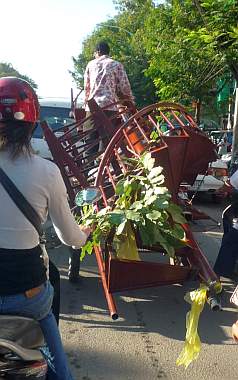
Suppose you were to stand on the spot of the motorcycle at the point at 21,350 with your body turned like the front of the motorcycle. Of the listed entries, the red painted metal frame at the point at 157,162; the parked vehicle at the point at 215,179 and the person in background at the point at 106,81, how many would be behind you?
0

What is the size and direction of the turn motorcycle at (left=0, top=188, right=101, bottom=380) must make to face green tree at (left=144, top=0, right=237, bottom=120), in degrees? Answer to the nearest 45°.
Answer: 0° — it already faces it

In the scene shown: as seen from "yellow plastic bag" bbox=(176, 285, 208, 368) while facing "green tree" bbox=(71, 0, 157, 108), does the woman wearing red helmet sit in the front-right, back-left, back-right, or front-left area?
back-left

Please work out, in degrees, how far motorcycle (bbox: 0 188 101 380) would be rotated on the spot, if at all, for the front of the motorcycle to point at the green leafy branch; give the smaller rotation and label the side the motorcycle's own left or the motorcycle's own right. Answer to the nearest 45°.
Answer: approximately 45° to the motorcycle's own right

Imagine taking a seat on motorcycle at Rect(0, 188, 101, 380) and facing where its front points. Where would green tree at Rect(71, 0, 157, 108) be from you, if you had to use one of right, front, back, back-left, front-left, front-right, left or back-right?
front

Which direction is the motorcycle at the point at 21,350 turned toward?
away from the camera

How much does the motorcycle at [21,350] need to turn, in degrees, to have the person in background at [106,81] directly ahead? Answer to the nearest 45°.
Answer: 0° — it already faces them

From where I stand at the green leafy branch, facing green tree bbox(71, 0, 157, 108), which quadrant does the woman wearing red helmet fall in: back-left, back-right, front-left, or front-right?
back-left

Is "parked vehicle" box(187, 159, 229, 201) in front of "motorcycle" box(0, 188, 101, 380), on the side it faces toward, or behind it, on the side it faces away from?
in front

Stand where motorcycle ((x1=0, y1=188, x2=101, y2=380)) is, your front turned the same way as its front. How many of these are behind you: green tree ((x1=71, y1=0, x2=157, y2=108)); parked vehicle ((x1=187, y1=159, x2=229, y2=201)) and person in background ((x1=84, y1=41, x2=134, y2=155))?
0

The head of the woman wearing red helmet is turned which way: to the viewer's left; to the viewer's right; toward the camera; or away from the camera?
away from the camera

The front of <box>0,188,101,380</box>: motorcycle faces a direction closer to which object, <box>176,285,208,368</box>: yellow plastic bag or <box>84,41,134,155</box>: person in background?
the person in background

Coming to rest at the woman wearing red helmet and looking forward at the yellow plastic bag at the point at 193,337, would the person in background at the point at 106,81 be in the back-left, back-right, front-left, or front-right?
front-left
